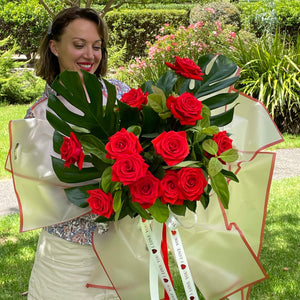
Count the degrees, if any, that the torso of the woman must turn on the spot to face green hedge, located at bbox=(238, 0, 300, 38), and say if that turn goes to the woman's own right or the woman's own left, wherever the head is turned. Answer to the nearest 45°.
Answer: approximately 90° to the woman's own left

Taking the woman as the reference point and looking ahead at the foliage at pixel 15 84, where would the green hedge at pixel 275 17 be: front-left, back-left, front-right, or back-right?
front-right

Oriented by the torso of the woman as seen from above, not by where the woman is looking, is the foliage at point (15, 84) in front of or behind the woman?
behind

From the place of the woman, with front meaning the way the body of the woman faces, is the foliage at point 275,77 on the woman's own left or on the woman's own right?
on the woman's own left

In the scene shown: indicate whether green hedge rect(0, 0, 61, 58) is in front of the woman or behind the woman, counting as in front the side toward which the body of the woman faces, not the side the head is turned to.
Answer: behind

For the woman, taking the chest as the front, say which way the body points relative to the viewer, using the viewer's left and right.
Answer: facing the viewer and to the right of the viewer

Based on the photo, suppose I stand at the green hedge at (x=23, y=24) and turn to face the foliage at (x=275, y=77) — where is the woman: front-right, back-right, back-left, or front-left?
front-right

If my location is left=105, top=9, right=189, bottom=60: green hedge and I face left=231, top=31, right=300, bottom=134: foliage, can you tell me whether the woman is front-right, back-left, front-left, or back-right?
front-right

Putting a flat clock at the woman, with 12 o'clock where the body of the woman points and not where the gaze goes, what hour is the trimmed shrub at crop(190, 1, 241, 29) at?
The trimmed shrub is roughly at 8 o'clock from the woman.

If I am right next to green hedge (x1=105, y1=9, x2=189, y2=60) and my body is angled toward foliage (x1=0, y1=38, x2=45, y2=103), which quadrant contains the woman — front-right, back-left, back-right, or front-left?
front-left

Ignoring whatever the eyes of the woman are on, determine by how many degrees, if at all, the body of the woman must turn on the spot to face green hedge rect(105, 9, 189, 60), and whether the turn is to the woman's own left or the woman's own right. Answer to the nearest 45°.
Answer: approximately 135° to the woman's own left

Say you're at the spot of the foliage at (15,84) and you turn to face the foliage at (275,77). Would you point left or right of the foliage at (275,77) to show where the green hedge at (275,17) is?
left
